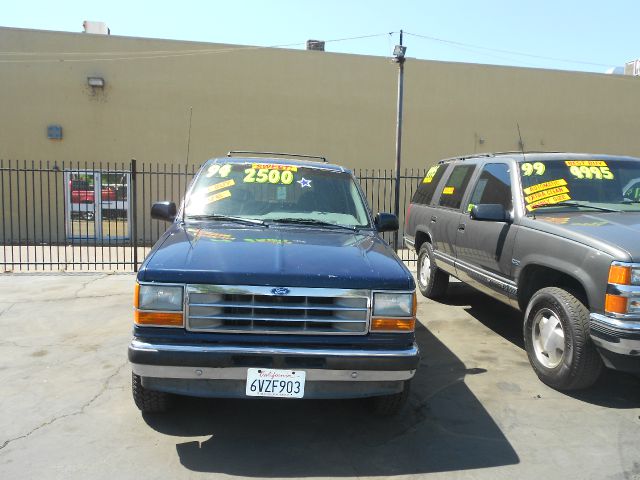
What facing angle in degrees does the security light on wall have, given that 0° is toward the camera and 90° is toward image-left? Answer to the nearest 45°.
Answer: approximately 0°
